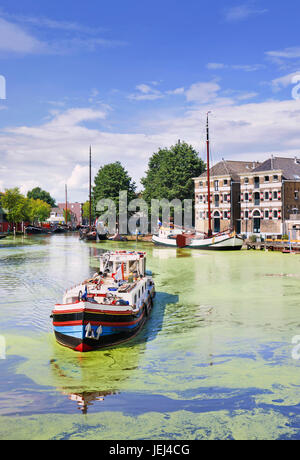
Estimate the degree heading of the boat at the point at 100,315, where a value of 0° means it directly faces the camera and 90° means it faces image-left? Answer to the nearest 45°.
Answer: approximately 45°
